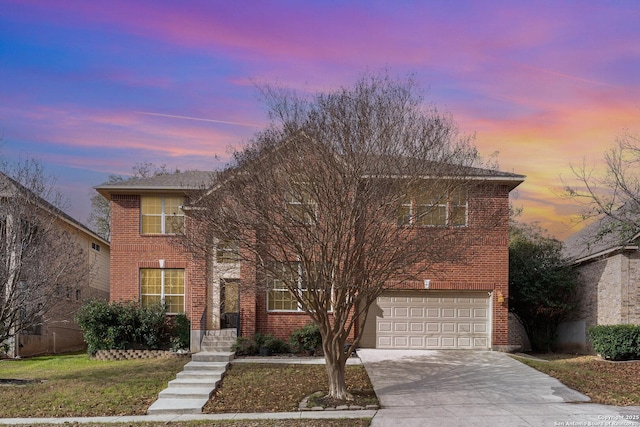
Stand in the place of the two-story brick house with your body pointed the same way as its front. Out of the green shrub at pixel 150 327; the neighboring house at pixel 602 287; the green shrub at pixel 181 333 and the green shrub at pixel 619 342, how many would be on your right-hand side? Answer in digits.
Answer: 2

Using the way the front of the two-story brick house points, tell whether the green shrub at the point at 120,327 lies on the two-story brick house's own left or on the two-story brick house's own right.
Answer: on the two-story brick house's own right

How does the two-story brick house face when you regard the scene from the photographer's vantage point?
facing the viewer

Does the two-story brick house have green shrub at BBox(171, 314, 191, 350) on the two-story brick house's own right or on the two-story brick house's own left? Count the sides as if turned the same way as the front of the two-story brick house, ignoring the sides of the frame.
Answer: on the two-story brick house's own right

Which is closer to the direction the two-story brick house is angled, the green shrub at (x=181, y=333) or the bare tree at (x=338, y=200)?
the bare tree

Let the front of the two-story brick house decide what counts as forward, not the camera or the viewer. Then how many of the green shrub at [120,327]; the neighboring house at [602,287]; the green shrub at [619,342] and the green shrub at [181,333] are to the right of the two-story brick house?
2

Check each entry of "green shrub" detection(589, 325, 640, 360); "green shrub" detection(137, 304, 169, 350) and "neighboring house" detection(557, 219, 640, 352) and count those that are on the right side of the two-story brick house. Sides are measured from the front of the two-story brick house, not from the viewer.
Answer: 1

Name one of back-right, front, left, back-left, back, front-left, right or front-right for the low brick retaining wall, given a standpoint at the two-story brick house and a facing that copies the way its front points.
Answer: right
